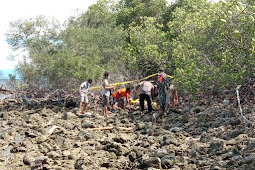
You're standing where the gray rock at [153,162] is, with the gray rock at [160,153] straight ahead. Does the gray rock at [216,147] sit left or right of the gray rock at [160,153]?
right

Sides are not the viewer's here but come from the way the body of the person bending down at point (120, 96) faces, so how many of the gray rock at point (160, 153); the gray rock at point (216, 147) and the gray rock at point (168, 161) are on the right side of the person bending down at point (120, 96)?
3

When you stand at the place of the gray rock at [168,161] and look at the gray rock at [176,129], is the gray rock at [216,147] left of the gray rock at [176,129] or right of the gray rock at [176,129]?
right

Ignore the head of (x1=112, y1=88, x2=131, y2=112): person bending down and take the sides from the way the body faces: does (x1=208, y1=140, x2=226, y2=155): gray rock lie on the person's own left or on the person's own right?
on the person's own right

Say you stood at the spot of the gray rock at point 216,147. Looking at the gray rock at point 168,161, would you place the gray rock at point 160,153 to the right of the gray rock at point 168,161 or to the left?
right

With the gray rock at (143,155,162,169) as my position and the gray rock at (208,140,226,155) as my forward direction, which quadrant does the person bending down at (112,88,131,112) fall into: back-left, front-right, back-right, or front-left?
front-left

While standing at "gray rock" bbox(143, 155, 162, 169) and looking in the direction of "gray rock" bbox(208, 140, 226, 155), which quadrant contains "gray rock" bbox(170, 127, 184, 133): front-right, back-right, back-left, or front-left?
front-left

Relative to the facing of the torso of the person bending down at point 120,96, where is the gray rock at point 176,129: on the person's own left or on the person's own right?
on the person's own right

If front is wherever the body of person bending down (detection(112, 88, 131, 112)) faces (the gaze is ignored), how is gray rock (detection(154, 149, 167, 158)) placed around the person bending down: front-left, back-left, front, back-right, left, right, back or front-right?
right
